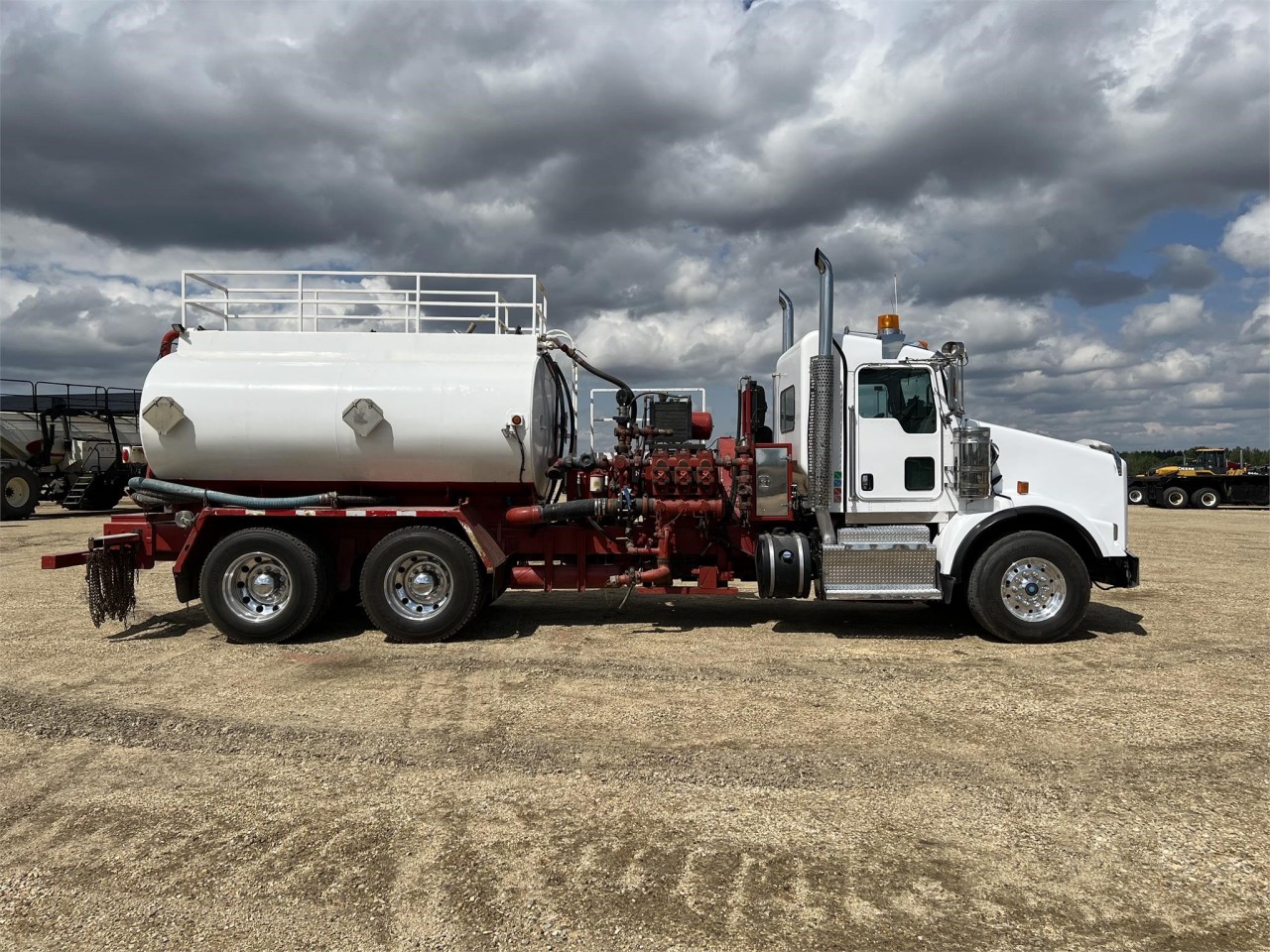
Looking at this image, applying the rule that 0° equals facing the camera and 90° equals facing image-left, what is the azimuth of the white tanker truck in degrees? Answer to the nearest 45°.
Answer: approximately 270°
